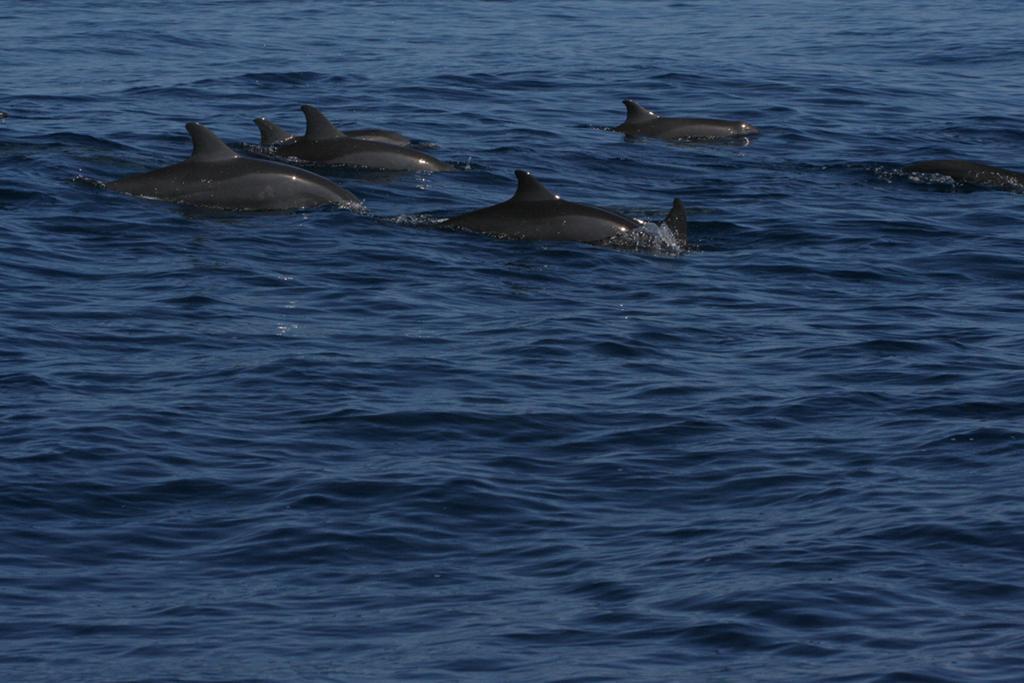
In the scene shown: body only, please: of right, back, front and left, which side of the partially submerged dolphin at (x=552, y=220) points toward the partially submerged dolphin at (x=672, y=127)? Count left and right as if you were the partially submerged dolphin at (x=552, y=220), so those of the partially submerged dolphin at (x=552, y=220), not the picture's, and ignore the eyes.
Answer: left

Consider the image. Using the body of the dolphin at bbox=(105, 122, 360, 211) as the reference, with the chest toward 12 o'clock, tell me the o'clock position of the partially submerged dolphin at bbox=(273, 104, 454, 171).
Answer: The partially submerged dolphin is roughly at 10 o'clock from the dolphin.

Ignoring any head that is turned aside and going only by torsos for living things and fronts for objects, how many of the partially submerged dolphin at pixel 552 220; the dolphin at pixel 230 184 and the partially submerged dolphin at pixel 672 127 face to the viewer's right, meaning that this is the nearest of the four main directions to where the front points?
3

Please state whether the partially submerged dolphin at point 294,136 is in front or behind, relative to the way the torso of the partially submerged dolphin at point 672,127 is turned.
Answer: behind

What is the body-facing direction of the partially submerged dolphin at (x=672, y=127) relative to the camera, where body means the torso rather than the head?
to the viewer's right

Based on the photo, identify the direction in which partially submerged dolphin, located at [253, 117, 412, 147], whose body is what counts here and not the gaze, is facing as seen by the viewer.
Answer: to the viewer's right

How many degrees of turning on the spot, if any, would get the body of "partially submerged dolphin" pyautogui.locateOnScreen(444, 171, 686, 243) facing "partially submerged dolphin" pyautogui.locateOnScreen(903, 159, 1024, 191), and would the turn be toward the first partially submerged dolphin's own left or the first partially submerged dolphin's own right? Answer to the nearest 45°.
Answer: approximately 45° to the first partially submerged dolphin's own left

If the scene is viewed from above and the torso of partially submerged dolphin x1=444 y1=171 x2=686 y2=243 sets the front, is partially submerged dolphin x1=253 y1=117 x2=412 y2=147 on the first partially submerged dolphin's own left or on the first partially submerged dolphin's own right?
on the first partially submerged dolphin's own left

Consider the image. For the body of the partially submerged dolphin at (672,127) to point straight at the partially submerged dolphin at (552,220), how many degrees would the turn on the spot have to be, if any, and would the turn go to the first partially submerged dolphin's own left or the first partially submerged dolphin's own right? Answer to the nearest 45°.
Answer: approximately 90° to the first partially submerged dolphin's own right

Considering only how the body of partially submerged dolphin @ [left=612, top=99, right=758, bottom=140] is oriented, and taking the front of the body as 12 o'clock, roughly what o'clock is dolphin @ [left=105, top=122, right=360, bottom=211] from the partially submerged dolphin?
The dolphin is roughly at 4 o'clock from the partially submerged dolphin.

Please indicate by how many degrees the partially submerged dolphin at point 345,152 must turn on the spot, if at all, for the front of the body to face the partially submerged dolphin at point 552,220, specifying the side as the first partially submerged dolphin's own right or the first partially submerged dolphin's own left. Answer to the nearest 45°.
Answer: approximately 45° to the first partially submerged dolphin's own right

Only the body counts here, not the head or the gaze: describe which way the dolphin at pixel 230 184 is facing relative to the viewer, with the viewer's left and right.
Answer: facing to the right of the viewer

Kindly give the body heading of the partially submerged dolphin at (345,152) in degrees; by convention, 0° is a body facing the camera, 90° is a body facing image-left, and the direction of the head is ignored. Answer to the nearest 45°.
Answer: approximately 270°

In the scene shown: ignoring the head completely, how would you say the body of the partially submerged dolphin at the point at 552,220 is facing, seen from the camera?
to the viewer's right
